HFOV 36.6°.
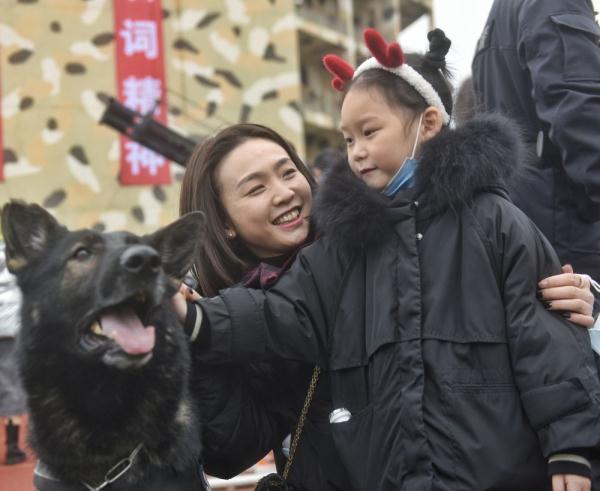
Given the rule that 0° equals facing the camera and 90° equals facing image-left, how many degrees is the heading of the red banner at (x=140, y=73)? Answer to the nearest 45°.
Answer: approximately 0°

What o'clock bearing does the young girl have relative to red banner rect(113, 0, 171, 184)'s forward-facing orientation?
The young girl is roughly at 12 o'clock from the red banner.

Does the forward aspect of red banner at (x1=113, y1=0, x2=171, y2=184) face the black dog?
yes
